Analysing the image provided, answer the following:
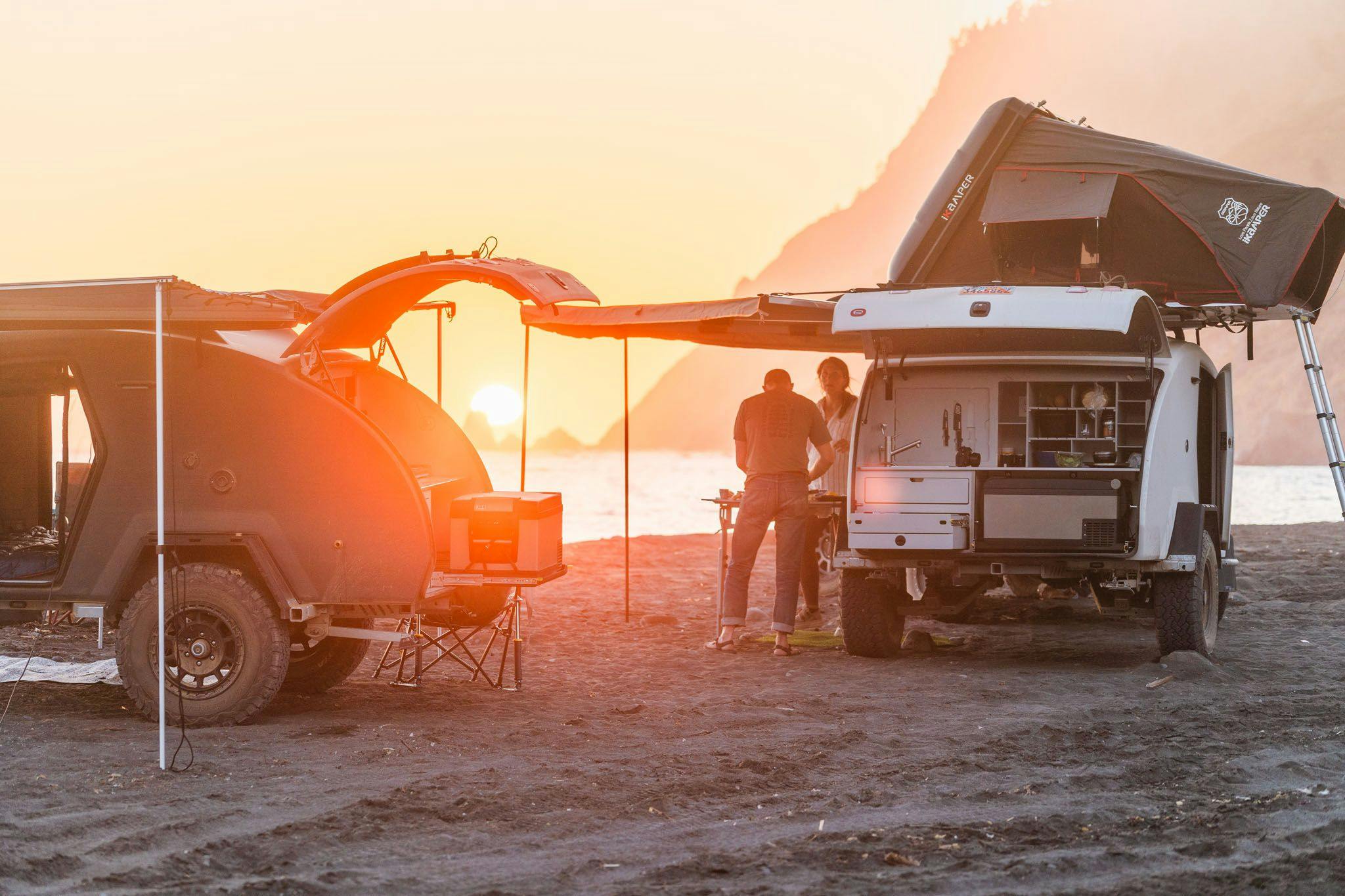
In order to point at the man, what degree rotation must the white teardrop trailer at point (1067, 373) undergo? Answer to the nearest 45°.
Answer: approximately 90° to its left

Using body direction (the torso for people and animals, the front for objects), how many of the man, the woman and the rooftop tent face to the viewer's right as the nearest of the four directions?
1

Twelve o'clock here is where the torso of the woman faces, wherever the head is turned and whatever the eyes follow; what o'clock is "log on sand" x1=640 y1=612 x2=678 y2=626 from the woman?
The log on sand is roughly at 2 o'clock from the woman.

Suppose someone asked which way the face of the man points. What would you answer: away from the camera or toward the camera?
away from the camera

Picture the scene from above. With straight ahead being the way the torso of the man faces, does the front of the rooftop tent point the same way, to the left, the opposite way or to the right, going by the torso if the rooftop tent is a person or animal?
to the right

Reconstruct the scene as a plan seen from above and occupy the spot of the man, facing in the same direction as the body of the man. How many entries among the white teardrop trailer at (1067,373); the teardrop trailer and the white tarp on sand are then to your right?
1

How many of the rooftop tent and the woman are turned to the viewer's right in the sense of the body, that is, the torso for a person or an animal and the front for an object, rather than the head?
1

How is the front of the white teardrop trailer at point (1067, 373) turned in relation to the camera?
facing away from the viewer

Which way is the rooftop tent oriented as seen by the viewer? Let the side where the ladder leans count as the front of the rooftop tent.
to the viewer's right

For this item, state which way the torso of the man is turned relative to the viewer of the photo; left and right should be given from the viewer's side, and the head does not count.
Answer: facing away from the viewer

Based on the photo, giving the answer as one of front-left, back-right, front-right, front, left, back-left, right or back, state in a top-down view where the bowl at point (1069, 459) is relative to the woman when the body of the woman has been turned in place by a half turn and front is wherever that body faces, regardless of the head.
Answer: right

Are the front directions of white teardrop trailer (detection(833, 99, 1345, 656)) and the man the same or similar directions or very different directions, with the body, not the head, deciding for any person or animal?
same or similar directions

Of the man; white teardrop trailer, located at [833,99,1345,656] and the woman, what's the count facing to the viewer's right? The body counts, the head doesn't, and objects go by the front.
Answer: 0

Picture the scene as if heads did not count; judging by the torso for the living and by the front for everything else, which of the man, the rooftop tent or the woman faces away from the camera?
the man
